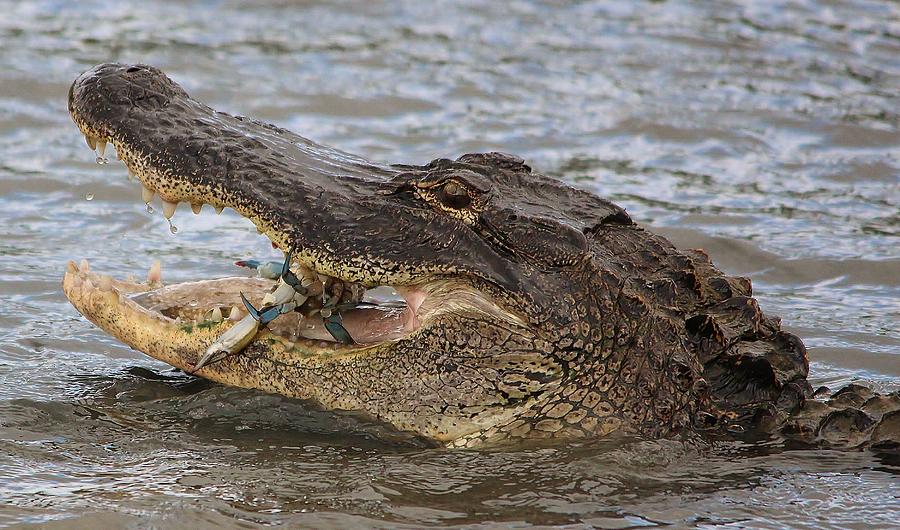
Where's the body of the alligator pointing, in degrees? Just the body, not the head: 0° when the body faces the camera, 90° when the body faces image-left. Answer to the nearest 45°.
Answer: approximately 90°
